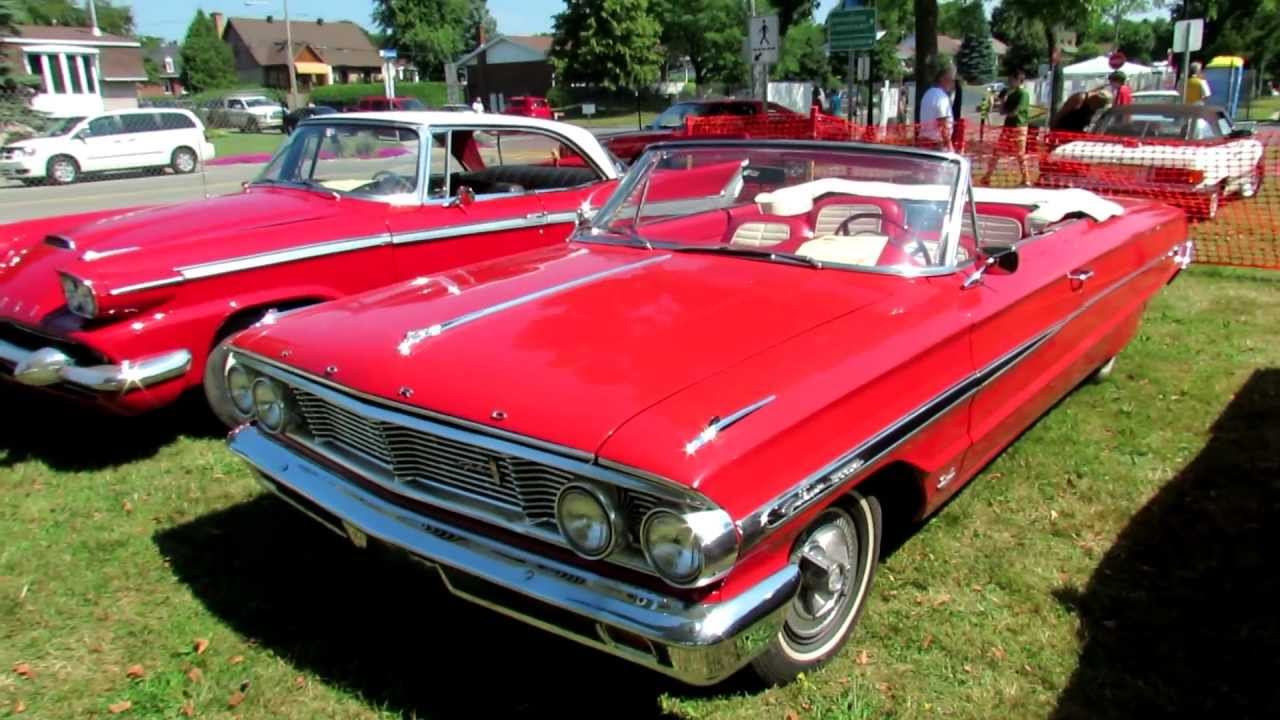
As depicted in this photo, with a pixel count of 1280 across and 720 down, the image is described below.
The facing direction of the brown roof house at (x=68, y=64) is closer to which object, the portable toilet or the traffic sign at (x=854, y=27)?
the traffic sign

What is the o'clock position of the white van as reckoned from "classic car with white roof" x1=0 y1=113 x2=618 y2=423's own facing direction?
The white van is roughly at 4 o'clock from the classic car with white roof.

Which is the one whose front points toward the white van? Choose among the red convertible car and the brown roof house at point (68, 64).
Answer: the brown roof house

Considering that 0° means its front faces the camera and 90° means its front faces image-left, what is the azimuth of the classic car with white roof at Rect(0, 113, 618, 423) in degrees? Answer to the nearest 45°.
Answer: approximately 45°

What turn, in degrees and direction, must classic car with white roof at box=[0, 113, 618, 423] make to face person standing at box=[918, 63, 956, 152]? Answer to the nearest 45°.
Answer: approximately 180°

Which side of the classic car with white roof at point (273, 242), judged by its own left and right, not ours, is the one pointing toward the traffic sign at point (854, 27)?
back
